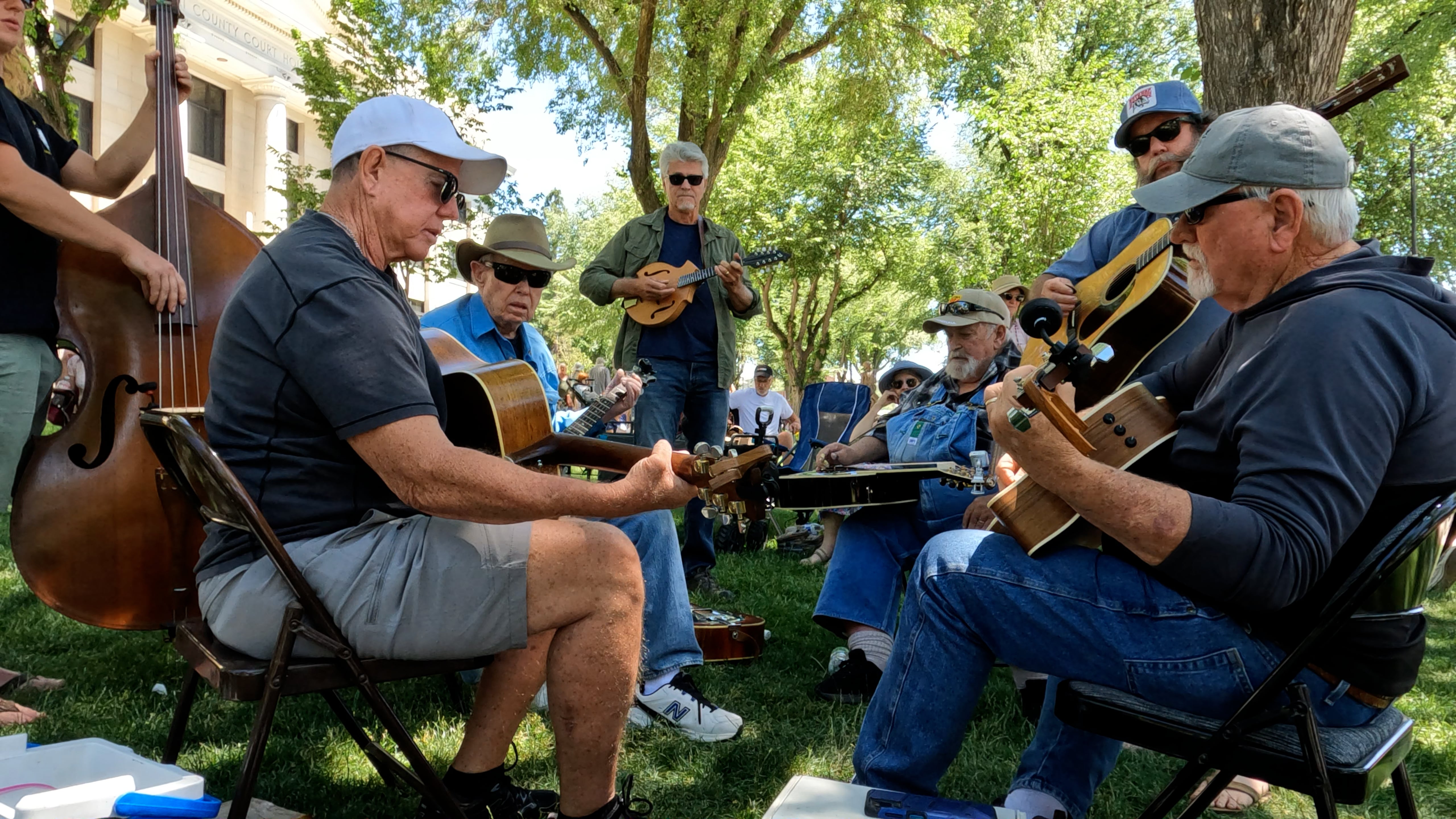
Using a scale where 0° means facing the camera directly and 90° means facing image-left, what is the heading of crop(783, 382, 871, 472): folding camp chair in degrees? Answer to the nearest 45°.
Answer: approximately 45°

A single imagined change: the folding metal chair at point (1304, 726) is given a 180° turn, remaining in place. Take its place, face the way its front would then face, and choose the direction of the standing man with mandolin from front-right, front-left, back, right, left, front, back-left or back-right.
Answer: back-left

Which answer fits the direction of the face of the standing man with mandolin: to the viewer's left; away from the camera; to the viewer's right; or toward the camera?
toward the camera

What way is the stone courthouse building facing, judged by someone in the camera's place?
facing the viewer and to the right of the viewer

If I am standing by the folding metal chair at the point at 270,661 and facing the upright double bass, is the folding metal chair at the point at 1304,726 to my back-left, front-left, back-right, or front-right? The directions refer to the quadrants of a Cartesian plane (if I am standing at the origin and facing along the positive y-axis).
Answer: back-right

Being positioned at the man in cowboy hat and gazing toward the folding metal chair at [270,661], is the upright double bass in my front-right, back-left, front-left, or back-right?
front-right

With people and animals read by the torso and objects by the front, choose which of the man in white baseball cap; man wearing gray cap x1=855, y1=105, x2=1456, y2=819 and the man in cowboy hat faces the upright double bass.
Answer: the man wearing gray cap

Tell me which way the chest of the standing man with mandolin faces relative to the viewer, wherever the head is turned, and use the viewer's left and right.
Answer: facing the viewer

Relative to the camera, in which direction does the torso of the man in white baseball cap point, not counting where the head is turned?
to the viewer's right

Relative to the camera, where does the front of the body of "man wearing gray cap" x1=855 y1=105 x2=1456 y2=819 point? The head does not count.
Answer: to the viewer's left

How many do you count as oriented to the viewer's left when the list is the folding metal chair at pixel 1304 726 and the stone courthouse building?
1

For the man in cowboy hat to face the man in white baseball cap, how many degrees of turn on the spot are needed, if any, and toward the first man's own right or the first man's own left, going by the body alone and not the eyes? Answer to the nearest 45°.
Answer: approximately 45° to the first man's own right

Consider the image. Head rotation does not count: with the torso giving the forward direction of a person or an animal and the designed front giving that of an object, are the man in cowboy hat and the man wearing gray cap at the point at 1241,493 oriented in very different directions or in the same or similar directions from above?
very different directions

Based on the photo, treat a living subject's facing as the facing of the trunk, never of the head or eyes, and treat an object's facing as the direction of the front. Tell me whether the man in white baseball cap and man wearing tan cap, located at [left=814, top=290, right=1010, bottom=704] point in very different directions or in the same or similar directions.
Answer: very different directions

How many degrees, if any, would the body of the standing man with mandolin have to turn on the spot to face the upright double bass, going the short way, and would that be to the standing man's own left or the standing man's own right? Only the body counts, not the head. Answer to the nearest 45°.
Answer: approximately 45° to the standing man's own right

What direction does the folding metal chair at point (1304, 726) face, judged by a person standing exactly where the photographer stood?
facing to the left of the viewer

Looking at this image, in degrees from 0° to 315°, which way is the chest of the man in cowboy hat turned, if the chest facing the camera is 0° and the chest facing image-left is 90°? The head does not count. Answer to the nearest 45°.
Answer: approximately 315°

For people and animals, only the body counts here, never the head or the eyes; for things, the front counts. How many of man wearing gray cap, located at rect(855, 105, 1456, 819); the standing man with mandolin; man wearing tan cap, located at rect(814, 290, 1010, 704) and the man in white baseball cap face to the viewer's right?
1

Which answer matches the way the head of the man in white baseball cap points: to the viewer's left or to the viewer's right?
to the viewer's right

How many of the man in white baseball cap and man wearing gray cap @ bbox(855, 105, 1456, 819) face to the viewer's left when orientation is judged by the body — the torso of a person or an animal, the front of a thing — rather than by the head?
1

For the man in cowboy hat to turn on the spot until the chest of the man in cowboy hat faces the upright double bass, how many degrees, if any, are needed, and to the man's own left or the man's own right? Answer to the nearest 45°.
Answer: approximately 90° to the man's own right

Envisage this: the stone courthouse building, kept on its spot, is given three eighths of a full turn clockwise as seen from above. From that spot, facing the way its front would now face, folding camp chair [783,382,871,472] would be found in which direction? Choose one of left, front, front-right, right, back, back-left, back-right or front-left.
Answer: left
